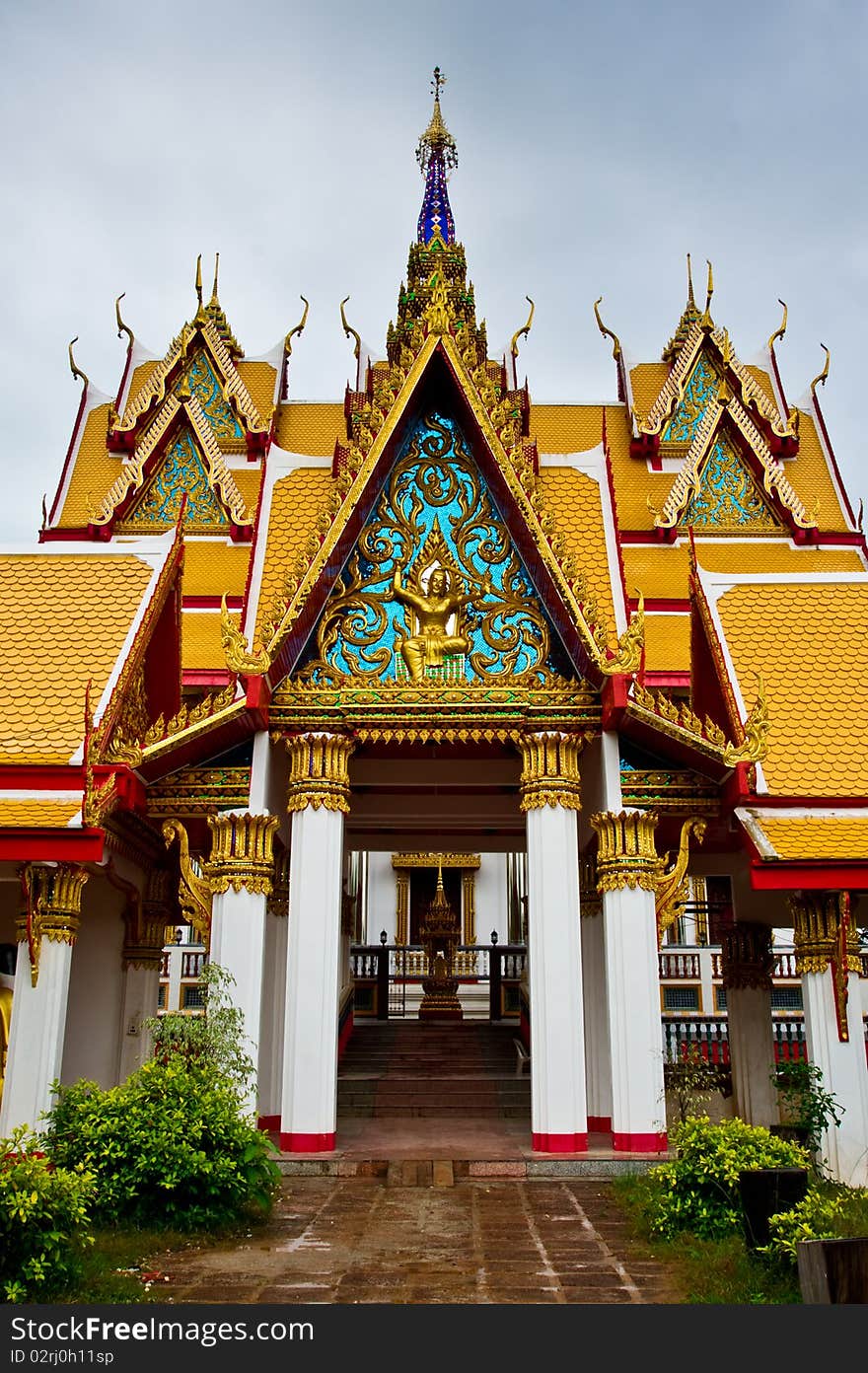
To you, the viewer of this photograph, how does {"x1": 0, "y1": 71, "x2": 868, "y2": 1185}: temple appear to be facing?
facing the viewer

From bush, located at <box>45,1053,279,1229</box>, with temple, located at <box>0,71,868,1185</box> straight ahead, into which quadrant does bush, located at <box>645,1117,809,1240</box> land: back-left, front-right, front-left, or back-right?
front-right

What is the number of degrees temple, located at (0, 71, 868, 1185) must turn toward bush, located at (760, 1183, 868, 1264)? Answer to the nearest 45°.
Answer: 0° — it already faces it

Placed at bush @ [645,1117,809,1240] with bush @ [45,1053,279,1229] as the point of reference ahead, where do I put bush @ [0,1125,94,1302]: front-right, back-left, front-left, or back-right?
front-left

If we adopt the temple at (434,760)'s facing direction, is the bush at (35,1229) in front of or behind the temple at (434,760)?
in front

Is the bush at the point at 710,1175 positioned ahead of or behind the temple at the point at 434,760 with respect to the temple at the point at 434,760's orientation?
ahead

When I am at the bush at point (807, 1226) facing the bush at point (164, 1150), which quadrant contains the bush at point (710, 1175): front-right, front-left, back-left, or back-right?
front-right

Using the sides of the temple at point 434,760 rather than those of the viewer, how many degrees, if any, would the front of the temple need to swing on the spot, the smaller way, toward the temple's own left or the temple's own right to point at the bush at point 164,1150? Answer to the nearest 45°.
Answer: approximately 45° to the temple's own right
